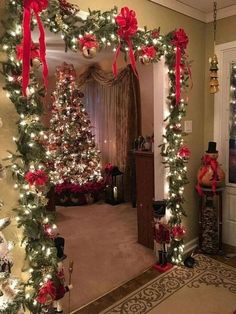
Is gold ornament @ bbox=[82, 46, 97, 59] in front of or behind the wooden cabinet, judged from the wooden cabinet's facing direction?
in front

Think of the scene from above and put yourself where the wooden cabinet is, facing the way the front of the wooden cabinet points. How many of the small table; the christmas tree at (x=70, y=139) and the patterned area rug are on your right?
1

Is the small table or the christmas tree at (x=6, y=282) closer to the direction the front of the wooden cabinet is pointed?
the christmas tree

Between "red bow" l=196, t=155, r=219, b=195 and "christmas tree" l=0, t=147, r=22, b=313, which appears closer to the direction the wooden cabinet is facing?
the christmas tree

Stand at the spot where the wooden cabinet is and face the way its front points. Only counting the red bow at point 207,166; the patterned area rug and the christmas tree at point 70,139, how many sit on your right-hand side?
1

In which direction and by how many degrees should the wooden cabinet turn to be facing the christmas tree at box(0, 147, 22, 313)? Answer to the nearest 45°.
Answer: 0° — it already faces it

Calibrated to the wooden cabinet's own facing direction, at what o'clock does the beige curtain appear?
The beige curtain is roughly at 4 o'clock from the wooden cabinet.

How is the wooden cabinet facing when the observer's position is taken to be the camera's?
facing the viewer and to the left of the viewer

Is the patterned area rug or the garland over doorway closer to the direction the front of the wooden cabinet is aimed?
the garland over doorway

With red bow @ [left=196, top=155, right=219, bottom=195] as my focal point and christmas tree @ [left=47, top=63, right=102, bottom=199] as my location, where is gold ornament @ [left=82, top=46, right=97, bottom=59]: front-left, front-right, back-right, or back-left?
front-right

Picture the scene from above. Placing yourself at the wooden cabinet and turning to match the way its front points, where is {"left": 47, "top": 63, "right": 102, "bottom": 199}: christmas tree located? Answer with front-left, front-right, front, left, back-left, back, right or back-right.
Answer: right

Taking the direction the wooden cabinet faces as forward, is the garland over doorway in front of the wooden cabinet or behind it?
in front
